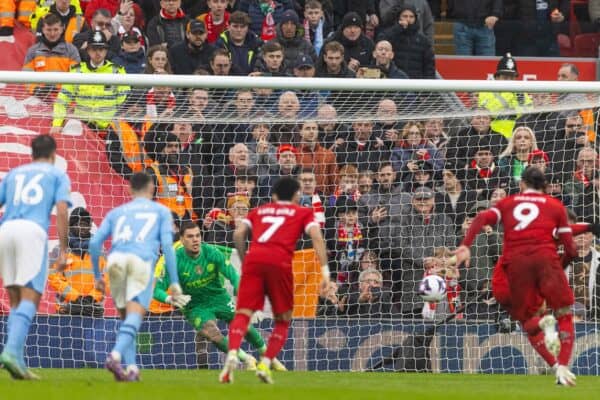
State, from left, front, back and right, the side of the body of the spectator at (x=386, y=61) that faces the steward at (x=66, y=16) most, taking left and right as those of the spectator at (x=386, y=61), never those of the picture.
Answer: right

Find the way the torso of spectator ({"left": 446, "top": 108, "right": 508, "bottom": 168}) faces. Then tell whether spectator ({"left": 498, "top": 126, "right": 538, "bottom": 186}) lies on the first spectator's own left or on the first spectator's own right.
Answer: on the first spectator's own left

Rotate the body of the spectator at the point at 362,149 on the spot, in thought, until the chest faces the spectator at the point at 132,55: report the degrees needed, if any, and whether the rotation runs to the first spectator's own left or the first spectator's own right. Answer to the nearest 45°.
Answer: approximately 90° to the first spectator's own right

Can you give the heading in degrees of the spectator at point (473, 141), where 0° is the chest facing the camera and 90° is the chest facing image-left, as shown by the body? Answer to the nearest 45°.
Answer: approximately 0°

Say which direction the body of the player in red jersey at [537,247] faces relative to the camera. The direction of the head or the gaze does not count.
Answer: away from the camera

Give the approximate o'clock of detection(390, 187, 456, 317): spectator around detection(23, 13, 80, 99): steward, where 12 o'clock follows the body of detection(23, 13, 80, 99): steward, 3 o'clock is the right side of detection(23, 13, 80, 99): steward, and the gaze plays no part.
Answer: detection(390, 187, 456, 317): spectator is roughly at 10 o'clock from detection(23, 13, 80, 99): steward.

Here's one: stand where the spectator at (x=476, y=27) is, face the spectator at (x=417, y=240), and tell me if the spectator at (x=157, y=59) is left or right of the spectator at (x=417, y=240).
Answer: right

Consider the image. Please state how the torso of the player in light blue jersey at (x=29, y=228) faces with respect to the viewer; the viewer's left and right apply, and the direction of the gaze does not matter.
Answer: facing away from the viewer and to the right of the viewer
